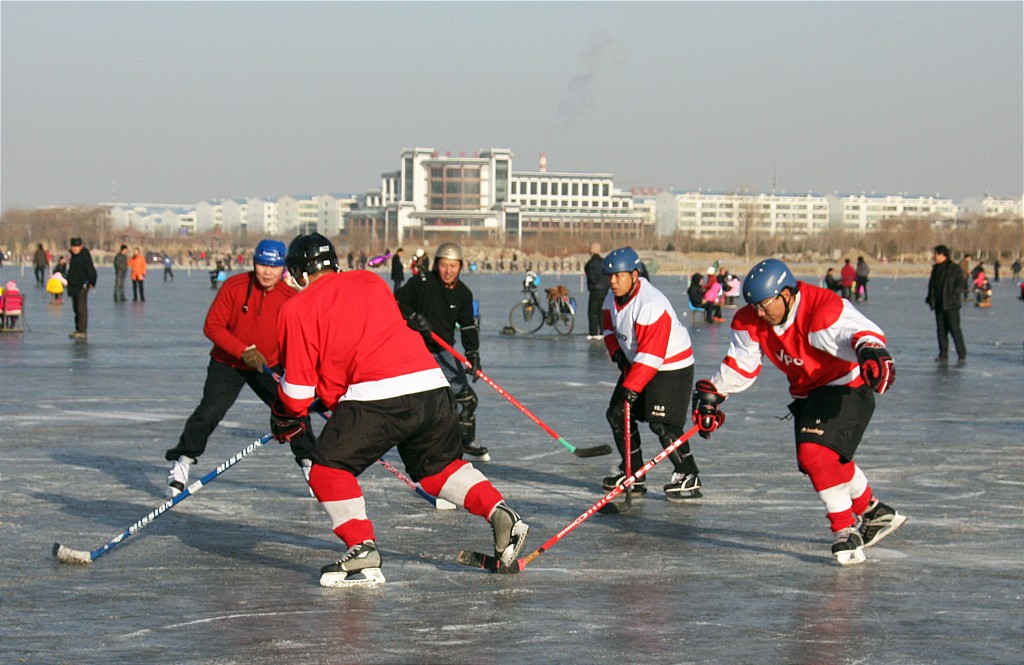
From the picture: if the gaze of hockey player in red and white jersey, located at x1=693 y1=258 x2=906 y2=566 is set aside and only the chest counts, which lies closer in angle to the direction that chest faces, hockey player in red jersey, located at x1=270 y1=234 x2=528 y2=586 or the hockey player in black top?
the hockey player in red jersey

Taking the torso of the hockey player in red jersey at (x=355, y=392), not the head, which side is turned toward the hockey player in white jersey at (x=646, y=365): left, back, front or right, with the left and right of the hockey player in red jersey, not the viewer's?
right

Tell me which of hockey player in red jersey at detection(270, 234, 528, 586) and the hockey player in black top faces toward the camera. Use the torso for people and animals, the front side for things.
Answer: the hockey player in black top

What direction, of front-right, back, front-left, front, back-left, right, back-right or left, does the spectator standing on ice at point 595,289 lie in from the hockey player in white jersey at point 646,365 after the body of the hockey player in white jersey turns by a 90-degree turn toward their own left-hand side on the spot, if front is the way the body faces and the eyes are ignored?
back-left

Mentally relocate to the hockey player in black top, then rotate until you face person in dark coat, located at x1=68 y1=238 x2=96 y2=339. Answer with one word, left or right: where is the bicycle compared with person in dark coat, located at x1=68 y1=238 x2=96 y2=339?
right

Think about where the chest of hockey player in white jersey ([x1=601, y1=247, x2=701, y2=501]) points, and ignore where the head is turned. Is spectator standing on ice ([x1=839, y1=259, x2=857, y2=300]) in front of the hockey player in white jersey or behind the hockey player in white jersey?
behind

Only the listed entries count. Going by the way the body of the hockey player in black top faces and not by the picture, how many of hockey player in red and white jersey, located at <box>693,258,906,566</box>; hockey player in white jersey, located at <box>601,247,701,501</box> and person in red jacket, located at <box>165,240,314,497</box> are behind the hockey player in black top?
0

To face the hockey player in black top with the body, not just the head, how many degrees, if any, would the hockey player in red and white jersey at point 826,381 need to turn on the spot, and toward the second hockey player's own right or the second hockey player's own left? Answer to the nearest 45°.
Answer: approximately 90° to the second hockey player's own right

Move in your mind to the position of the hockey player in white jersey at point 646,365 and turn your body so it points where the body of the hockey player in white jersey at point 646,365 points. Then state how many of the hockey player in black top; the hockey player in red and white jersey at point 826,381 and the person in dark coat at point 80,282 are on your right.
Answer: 2

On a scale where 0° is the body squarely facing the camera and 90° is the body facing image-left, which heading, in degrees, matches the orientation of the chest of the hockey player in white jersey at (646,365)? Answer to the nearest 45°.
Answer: approximately 45°

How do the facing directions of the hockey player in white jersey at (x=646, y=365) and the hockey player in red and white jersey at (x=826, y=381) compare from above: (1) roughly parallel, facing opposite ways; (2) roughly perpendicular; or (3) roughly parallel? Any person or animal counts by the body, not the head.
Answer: roughly parallel

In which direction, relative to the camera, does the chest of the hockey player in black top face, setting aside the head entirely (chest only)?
toward the camera

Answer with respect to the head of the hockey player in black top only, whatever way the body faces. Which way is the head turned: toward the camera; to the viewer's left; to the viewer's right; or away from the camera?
toward the camera

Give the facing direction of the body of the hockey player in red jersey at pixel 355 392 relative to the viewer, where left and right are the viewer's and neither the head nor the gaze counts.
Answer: facing away from the viewer and to the left of the viewer

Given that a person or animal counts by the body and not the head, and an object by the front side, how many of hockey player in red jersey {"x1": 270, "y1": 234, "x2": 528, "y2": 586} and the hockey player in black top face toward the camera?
1

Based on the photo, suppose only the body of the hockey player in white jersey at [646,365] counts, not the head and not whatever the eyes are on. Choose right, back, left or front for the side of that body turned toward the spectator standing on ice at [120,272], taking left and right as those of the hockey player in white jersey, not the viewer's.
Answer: right

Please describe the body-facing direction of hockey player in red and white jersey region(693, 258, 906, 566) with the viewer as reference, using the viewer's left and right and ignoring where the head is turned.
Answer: facing the viewer and to the left of the viewer

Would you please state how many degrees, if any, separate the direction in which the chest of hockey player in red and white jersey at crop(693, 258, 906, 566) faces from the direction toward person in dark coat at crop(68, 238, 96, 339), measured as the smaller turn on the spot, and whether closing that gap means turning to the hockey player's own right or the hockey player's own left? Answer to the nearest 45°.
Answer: approximately 90° to the hockey player's own right

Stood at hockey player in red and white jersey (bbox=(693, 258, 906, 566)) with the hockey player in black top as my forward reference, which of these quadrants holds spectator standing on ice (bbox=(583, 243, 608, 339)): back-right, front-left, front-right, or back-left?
front-right

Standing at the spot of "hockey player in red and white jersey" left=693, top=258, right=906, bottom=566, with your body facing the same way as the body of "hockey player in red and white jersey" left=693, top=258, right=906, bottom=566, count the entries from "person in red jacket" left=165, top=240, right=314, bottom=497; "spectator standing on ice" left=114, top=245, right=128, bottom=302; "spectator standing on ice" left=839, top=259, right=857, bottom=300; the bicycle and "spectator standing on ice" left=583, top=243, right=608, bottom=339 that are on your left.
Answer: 0

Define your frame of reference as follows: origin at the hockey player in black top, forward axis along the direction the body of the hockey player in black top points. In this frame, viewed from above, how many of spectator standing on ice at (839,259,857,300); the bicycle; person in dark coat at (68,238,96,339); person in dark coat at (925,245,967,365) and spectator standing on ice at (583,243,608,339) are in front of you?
0
